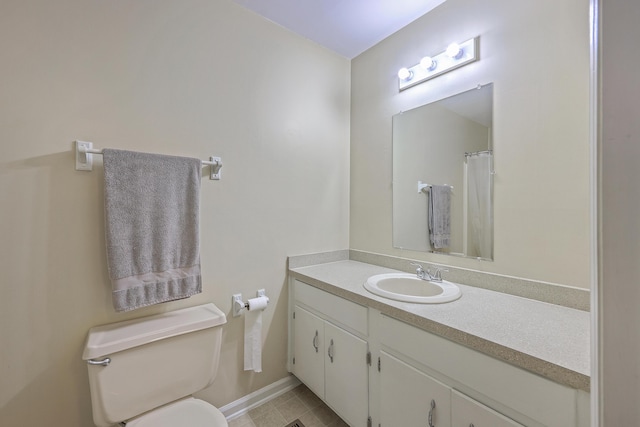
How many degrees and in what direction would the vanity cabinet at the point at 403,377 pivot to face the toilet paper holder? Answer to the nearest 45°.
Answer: approximately 45° to its right

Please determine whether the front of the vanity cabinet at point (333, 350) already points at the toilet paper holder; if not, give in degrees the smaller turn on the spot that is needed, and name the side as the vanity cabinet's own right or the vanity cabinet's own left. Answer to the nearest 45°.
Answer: approximately 45° to the vanity cabinet's own right
